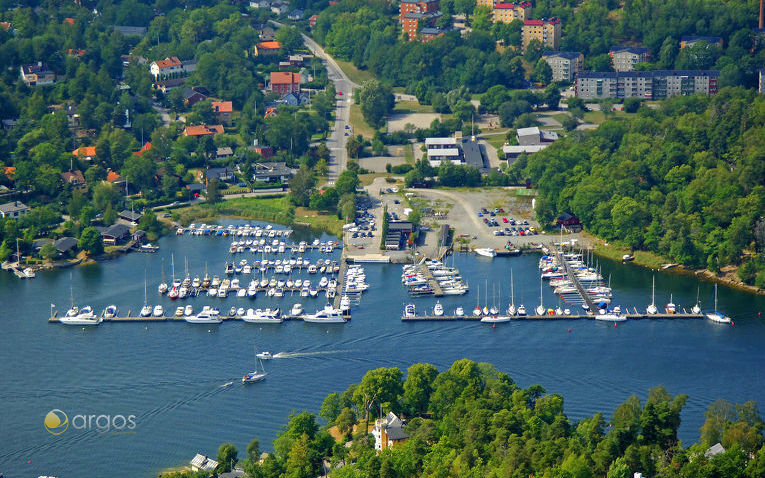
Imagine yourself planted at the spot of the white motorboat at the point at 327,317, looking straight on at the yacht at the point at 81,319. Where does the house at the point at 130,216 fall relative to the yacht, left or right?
right

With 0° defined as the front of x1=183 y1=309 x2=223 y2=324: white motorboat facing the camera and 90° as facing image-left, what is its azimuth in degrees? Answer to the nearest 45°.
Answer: approximately 90°

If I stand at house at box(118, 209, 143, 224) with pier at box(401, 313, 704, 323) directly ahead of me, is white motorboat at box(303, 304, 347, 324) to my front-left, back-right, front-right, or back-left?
front-right

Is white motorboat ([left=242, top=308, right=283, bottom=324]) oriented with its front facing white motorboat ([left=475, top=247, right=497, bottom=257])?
no

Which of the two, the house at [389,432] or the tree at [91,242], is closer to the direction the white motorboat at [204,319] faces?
the tree

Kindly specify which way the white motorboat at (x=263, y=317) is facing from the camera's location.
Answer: facing to the left of the viewer

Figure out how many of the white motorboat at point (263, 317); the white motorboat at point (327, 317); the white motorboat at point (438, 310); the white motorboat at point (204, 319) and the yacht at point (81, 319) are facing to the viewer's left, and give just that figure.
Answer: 4

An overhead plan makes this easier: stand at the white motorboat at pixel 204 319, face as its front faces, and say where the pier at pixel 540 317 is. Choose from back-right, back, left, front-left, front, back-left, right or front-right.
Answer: back

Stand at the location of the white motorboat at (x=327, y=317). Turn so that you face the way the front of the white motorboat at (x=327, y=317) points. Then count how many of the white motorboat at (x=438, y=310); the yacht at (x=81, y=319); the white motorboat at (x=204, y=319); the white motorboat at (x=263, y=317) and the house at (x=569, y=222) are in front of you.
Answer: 3

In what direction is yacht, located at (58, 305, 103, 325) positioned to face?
to the viewer's left

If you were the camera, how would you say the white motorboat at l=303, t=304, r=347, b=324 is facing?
facing to the left of the viewer

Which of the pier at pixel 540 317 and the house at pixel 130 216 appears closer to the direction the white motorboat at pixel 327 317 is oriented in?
the house

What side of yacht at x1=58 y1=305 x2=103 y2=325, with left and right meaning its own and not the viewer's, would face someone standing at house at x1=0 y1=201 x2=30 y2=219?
right

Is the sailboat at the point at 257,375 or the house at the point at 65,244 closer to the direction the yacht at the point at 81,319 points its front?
the house

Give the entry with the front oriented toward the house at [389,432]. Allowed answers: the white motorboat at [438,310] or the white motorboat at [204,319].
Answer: the white motorboat at [438,310]

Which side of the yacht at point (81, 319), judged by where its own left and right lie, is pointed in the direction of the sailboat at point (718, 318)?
back

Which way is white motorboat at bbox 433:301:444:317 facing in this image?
toward the camera

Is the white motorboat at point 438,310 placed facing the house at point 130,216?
no

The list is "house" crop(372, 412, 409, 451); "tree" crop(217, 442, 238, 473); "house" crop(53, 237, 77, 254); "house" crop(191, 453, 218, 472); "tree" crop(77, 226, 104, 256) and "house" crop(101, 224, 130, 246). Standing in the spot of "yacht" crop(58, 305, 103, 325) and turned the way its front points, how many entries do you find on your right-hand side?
3
